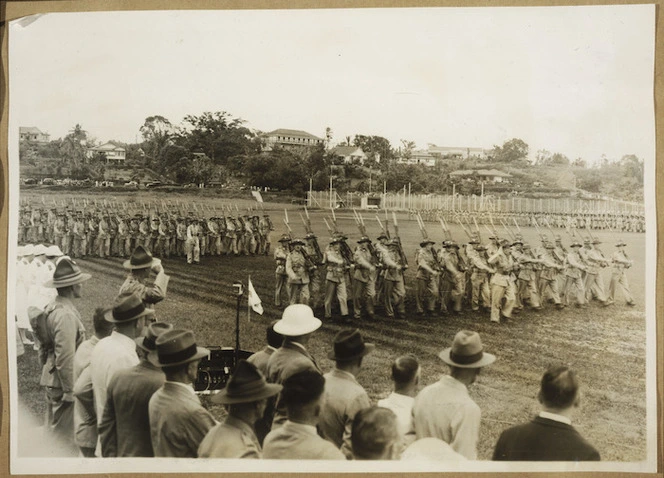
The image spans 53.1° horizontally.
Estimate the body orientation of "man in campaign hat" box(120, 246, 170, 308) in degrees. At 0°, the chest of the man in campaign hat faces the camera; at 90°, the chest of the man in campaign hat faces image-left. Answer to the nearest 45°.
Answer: approximately 225°

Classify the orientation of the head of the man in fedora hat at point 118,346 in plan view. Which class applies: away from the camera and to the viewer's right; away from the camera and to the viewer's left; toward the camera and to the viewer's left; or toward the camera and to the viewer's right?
away from the camera and to the viewer's right

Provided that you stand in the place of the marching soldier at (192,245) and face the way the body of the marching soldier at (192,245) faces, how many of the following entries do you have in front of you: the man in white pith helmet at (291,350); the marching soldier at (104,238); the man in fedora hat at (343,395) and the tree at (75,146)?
2

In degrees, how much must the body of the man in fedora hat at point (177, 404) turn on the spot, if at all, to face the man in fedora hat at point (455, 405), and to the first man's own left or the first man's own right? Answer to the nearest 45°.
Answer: approximately 45° to the first man's own right

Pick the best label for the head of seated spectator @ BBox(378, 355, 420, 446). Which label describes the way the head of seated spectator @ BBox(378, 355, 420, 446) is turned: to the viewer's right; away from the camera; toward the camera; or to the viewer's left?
away from the camera

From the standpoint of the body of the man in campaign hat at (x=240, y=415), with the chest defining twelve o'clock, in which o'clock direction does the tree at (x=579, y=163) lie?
The tree is roughly at 1 o'clock from the man in campaign hat.

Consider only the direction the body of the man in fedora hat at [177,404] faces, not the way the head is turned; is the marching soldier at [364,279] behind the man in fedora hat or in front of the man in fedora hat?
in front

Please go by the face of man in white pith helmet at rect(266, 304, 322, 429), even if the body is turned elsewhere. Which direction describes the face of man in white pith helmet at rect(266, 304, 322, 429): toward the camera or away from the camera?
away from the camera

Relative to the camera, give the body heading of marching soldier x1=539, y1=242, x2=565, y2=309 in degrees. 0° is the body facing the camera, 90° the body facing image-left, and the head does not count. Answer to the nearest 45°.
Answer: approximately 315°

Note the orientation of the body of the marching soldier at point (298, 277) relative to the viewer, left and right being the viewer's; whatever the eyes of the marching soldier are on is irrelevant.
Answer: facing the viewer and to the right of the viewer

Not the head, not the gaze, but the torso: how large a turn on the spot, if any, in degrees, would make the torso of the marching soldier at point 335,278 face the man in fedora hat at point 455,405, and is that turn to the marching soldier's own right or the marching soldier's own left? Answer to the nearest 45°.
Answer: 0° — they already face them

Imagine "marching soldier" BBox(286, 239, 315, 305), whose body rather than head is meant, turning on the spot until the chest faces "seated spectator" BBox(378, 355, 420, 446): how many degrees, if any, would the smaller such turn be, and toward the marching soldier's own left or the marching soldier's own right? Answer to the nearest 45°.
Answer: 0° — they already face them

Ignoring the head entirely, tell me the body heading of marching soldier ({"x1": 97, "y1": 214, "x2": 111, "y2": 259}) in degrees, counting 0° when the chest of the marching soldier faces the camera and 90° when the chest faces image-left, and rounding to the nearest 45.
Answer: approximately 315°

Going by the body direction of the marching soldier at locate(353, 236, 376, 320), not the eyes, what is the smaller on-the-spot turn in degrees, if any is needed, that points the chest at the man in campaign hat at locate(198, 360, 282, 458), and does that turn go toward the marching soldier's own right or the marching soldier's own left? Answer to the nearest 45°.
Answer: approximately 90° to the marching soldier's own right
